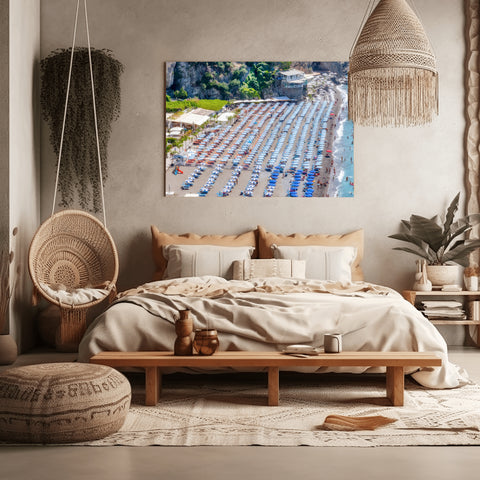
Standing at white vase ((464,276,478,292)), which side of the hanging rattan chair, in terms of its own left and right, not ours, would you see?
left

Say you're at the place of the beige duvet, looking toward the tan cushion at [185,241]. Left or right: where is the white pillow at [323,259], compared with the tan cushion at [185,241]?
right

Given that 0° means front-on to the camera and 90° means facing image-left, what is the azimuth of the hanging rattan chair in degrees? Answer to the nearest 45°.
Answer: approximately 0°

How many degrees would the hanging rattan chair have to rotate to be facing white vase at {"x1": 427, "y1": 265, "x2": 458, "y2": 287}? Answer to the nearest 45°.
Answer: approximately 90° to its left

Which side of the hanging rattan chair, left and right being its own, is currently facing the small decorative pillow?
left

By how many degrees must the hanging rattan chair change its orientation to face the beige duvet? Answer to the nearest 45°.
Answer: approximately 45° to its left
